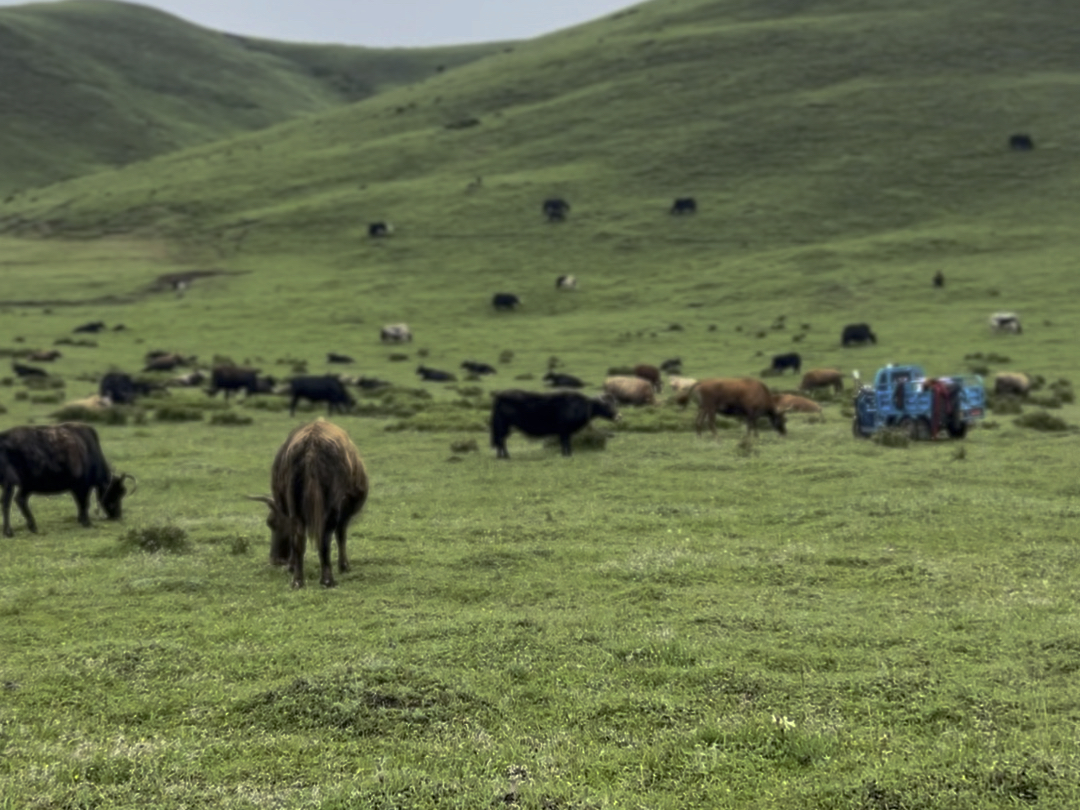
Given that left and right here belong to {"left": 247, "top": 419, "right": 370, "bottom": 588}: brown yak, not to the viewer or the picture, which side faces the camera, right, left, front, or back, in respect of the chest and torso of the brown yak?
back

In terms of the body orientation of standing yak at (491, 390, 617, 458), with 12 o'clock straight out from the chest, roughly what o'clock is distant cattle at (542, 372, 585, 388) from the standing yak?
The distant cattle is roughly at 9 o'clock from the standing yak.

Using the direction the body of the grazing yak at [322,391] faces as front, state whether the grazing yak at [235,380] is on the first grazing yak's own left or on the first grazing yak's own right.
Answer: on the first grazing yak's own left

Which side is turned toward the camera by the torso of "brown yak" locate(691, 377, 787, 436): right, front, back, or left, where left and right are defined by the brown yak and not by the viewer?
right

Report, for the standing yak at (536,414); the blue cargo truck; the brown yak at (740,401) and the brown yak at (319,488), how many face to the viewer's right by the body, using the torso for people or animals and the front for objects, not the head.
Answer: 2

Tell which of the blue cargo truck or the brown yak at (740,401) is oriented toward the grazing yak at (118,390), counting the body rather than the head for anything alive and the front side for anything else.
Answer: the blue cargo truck

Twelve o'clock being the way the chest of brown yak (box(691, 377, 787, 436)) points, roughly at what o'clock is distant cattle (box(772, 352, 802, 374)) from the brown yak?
The distant cattle is roughly at 9 o'clock from the brown yak.

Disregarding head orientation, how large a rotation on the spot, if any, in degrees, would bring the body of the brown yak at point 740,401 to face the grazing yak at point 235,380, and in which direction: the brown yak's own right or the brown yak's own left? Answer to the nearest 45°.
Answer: approximately 135° to the brown yak's own left

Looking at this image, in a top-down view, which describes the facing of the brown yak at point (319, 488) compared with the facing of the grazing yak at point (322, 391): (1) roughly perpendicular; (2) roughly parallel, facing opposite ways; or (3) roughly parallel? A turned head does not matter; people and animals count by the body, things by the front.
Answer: roughly perpendicular

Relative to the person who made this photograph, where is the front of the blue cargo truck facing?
facing to the left of the viewer

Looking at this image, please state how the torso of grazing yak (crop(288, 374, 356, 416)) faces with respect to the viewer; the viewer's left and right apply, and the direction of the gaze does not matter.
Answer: facing to the right of the viewer
